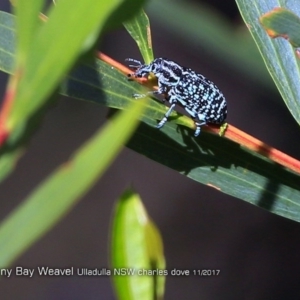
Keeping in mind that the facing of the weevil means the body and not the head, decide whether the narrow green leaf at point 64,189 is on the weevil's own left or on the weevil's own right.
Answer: on the weevil's own left

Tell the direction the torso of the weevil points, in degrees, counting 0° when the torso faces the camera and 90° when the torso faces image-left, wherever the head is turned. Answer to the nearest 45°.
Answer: approximately 90°
